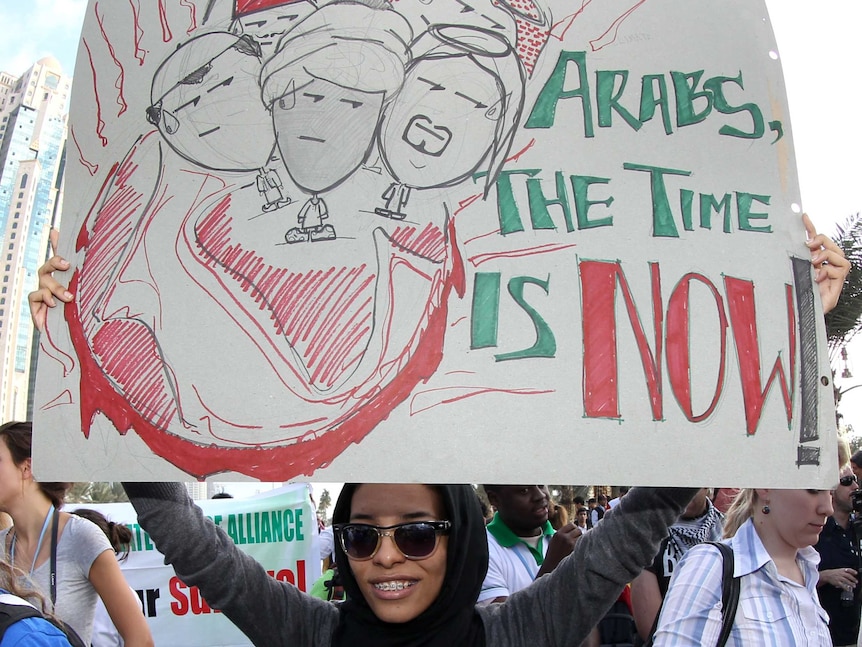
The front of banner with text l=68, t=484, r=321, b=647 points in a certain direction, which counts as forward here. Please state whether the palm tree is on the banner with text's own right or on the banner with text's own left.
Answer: on the banner with text's own left

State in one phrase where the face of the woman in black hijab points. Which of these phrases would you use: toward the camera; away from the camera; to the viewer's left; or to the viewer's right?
toward the camera

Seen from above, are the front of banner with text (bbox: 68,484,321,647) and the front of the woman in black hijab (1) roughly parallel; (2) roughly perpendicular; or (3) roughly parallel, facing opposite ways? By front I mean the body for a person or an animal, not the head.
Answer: roughly parallel

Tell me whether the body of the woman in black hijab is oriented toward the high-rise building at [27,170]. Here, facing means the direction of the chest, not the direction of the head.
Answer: no

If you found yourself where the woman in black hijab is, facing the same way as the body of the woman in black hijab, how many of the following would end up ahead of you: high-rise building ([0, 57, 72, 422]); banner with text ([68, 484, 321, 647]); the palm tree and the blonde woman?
0

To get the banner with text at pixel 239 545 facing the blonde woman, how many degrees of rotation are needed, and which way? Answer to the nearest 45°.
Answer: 0° — it already faces them

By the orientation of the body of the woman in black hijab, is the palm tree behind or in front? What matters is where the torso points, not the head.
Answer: behind

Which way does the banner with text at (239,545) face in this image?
toward the camera

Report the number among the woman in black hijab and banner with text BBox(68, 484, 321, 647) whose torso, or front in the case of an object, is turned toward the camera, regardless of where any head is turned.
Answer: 2

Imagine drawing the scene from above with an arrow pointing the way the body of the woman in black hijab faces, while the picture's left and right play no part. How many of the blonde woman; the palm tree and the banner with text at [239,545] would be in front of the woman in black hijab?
0

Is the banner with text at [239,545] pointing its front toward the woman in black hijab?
yes

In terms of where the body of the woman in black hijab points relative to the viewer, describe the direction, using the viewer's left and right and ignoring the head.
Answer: facing the viewer

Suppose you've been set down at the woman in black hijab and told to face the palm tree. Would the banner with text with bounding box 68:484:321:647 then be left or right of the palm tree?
left
